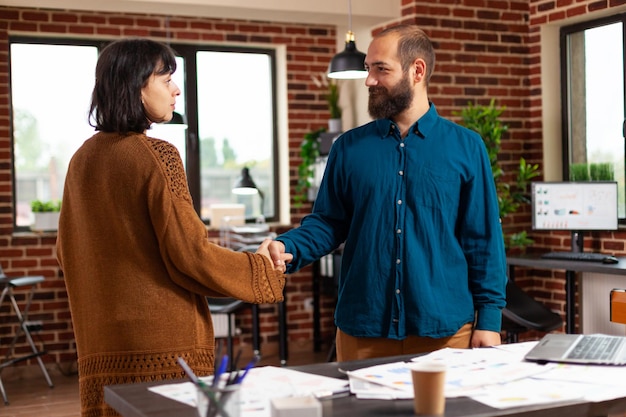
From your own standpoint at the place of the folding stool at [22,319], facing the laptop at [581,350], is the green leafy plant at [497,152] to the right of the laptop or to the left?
left

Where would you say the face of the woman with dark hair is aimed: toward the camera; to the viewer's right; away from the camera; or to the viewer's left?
to the viewer's right

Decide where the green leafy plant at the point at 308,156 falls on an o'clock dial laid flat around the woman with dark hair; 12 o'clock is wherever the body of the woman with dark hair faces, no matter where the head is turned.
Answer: The green leafy plant is roughly at 11 o'clock from the woman with dark hair.

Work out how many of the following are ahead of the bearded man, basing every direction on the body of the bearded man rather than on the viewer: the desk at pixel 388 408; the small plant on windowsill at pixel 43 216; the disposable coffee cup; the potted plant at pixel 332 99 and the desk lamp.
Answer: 2

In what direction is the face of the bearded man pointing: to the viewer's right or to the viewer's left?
to the viewer's left

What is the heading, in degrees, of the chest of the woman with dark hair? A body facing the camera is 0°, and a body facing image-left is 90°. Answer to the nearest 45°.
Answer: approximately 225°

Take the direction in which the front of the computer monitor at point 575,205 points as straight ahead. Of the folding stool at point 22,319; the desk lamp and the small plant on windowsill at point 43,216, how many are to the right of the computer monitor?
3

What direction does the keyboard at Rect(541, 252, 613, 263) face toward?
toward the camera

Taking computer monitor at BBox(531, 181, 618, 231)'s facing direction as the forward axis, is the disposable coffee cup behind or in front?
in front

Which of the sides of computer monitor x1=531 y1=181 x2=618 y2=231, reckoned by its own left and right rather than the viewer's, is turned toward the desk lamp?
right

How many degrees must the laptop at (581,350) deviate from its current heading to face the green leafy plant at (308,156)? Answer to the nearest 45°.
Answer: approximately 45° to its right

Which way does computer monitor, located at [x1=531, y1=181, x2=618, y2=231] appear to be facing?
toward the camera

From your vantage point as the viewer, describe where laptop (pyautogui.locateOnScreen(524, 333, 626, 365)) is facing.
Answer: facing to the left of the viewer

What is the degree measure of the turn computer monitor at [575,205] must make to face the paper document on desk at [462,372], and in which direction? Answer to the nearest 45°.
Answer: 0° — it already faces it

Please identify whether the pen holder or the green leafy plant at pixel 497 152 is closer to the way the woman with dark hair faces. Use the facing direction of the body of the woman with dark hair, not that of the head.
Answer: the green leafy plant

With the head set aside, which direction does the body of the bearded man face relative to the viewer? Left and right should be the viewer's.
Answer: facing the viewer
